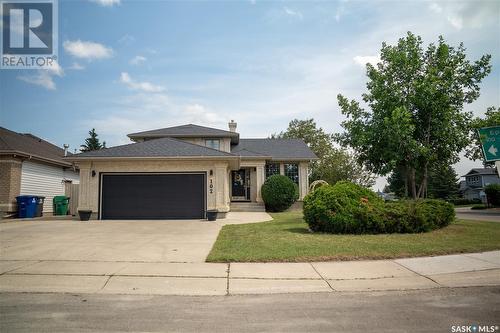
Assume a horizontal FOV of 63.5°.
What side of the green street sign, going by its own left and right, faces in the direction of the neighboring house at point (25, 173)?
right

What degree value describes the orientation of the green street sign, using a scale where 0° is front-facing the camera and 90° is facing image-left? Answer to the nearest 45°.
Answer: approximately 0°

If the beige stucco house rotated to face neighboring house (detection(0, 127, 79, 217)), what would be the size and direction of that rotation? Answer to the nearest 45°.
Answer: approximately 135° to its right

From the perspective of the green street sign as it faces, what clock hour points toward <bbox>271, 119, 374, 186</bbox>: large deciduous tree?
The large deciduous tree is roughly at 5 o'clock from the green street sign.

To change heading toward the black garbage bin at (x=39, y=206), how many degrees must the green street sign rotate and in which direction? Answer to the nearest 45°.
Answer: approximately 90° to its right

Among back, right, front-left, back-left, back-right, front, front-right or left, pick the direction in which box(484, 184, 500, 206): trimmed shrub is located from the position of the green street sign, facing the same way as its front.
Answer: back

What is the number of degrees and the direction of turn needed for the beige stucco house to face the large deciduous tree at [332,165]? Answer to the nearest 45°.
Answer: approximately 135° to its left

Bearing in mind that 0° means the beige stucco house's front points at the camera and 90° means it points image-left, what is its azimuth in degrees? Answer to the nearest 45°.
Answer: approximately 0°

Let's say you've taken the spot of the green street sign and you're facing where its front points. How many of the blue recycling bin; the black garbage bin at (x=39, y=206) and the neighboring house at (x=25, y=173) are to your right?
3

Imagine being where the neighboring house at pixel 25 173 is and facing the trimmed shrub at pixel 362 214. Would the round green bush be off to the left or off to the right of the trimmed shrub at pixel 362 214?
left

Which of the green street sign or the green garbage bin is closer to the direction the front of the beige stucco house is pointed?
the green street sign

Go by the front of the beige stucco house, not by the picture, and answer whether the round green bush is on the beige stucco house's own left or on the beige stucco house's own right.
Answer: on the beige stucco house's own left
